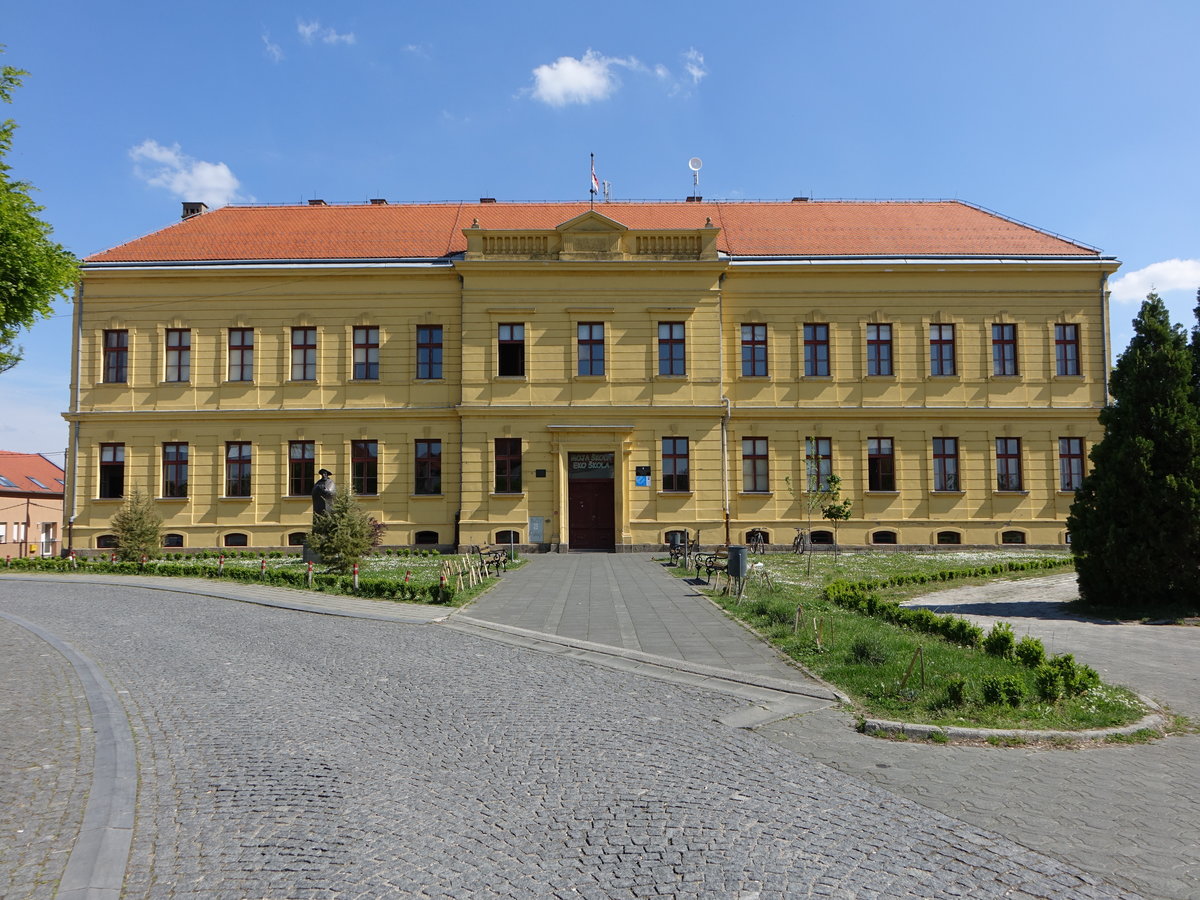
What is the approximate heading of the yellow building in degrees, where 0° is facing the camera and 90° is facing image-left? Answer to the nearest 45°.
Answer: approximately 0°

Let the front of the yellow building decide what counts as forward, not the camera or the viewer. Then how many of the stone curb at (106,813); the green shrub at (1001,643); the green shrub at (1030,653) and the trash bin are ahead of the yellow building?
4

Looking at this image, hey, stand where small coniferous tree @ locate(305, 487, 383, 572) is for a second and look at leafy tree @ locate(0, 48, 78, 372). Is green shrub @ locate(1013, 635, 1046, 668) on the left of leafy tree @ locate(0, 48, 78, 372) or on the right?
left

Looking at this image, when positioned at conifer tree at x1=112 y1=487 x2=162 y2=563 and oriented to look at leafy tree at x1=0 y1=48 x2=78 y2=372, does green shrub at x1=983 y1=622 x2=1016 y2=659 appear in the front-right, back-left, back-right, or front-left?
front-left

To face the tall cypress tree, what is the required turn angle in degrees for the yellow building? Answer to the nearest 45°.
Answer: approximately 45° to its left

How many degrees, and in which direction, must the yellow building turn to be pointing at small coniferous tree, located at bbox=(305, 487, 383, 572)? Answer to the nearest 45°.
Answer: approximately 45° to its right

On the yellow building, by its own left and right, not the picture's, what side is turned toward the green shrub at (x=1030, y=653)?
front

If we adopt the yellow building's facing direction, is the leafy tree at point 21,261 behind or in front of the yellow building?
in front

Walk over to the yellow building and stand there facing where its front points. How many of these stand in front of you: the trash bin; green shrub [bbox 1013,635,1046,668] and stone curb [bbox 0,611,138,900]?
3

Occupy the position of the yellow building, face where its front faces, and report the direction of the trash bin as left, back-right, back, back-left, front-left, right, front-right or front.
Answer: front

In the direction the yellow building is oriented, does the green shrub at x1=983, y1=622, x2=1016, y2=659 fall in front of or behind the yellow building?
in front
